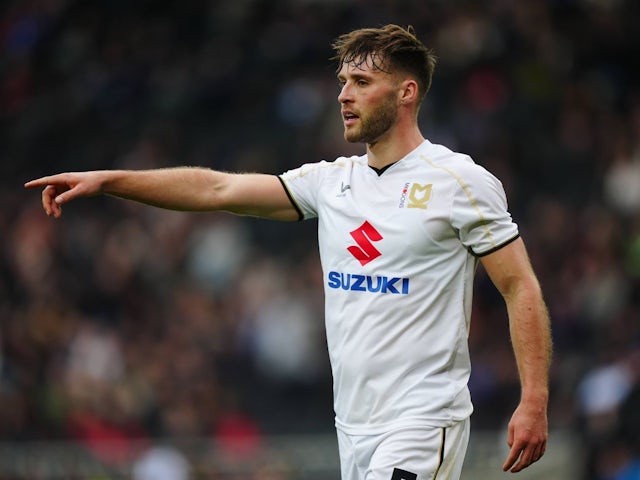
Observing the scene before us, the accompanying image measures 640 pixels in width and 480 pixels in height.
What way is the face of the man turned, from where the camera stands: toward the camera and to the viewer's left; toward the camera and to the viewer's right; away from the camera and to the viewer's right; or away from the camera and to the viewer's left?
toward the camera and to the viewer's left
